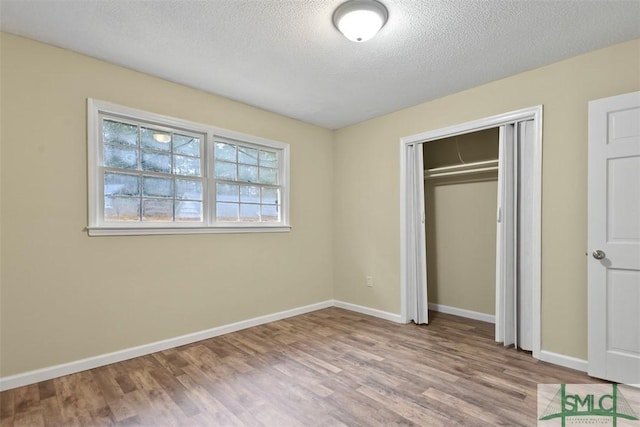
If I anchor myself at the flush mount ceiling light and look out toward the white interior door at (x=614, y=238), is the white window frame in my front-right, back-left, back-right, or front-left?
back-left

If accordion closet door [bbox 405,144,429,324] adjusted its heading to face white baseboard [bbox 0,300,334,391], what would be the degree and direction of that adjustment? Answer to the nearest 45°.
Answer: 0° — it already faces it

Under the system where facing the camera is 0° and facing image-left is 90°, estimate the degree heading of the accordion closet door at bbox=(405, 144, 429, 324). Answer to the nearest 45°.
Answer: approximately 45°

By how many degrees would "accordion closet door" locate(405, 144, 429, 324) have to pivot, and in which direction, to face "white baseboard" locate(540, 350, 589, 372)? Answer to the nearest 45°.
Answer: approximately 90° to its left
